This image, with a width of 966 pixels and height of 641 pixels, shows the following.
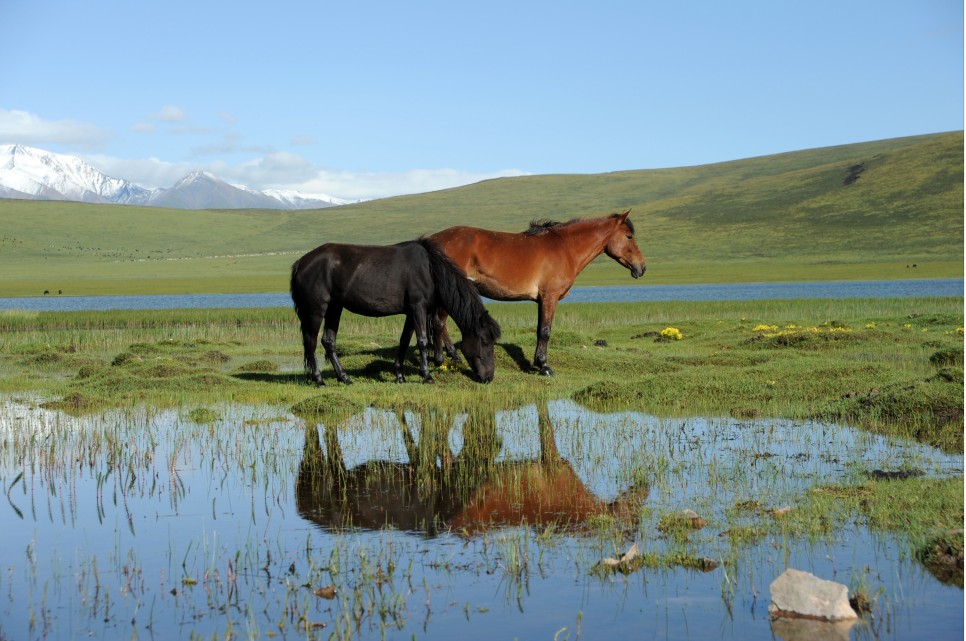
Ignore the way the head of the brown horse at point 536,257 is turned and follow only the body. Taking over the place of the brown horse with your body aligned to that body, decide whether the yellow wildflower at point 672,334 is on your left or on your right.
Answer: on your left

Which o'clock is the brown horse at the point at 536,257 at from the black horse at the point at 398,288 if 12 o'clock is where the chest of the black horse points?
The brown horse is roughly at 11 o'clock from the black horse.

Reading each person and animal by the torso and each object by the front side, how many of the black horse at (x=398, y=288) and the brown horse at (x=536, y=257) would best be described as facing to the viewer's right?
2

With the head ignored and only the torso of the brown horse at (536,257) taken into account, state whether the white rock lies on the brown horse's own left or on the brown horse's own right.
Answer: on the brown horse's own right

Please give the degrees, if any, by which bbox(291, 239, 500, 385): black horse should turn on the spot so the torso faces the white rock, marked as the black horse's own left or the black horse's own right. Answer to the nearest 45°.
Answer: approximately 90° to the black horse's own right

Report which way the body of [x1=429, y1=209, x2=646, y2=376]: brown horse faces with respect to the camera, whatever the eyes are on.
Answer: to the viewer's right

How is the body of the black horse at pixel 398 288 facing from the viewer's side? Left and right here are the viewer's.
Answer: facing to the right of the viewer

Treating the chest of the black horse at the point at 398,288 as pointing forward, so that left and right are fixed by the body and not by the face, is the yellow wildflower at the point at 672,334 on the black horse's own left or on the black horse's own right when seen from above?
on the black horse's own left
